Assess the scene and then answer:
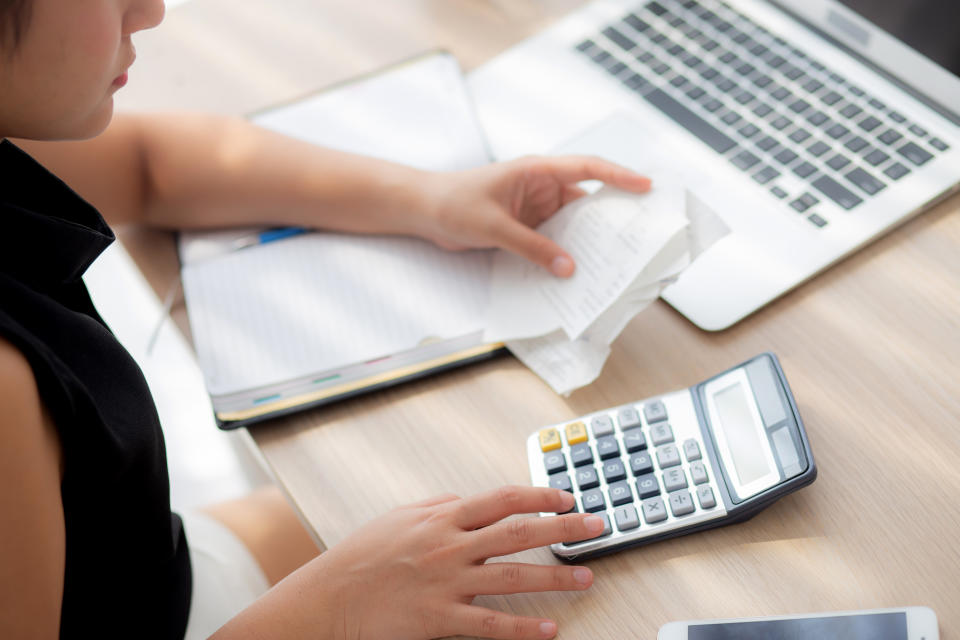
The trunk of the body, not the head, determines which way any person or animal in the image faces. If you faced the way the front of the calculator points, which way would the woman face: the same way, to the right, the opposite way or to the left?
the opposite way

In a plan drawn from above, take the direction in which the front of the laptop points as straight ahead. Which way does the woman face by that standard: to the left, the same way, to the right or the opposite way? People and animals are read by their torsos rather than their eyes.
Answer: the opposite way

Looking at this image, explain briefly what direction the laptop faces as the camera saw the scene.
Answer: facing the viewer and to the left of the viewer

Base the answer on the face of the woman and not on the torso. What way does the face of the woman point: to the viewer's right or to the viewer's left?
to the viewer's right

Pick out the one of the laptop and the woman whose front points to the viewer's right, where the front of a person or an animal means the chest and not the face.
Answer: the woman

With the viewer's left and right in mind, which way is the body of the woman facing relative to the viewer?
facing to the right of the viewer

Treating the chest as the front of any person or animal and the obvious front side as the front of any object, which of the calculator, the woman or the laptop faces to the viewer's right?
the woman

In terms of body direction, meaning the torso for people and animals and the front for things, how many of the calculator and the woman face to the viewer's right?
1

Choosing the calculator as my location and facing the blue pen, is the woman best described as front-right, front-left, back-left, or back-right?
front-left

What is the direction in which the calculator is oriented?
to the viewer's left

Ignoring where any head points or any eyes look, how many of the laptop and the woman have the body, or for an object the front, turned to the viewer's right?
1
